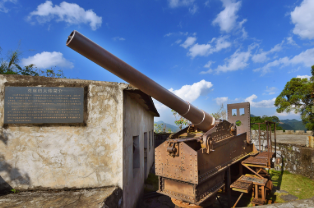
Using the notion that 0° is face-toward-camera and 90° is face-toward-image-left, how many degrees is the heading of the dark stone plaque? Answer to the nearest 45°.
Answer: approximately 0°

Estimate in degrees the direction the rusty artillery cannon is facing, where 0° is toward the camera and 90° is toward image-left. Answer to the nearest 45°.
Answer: approximately 45°

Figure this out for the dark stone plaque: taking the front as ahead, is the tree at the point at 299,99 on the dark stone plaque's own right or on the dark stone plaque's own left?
on the dark stone plaque's own left

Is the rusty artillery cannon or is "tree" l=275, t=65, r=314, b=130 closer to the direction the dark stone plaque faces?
the rusty artillery cannon

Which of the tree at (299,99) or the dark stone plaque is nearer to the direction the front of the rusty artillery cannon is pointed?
the dark stone plaque

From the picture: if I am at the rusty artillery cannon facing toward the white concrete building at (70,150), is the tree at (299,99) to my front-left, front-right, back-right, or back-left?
back-right

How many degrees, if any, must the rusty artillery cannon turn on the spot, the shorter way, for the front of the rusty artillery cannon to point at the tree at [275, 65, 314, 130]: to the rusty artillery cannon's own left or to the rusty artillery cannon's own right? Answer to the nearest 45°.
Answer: approximately 180°
